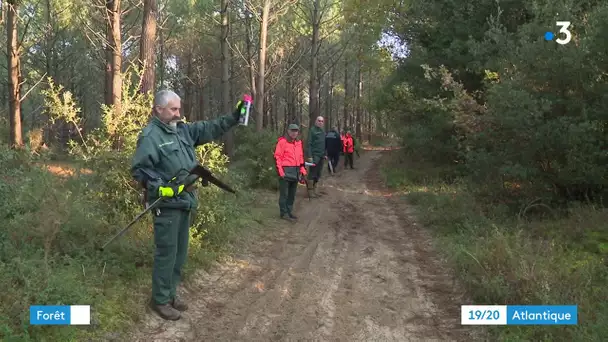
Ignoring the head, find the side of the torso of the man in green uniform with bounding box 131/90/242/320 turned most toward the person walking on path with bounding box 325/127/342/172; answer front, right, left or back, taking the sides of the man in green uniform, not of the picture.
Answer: left

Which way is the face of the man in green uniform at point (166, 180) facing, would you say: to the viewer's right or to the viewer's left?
to the viewer's right

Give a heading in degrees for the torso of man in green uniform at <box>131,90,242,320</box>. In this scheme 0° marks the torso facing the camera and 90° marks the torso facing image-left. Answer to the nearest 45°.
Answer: approximately 315°

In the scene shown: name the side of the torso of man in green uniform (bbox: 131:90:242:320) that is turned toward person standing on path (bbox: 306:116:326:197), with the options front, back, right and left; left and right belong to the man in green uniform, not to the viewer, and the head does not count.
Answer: left

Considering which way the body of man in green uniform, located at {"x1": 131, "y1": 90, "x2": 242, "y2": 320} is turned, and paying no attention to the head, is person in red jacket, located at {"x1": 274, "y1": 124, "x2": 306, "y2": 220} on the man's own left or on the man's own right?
on the man's own left
